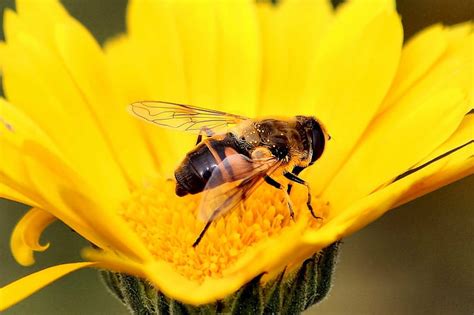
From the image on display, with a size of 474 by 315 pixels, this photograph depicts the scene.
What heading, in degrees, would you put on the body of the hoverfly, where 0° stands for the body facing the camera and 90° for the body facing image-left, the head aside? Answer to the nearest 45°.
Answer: approximately 270°
